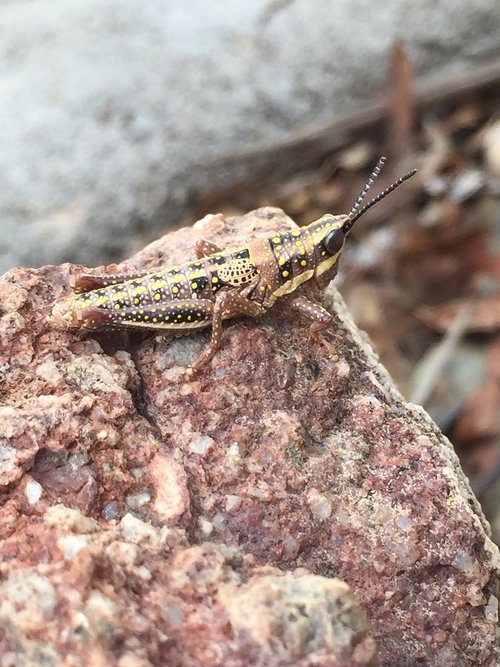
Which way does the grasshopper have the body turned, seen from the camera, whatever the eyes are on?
to the viewer's right
